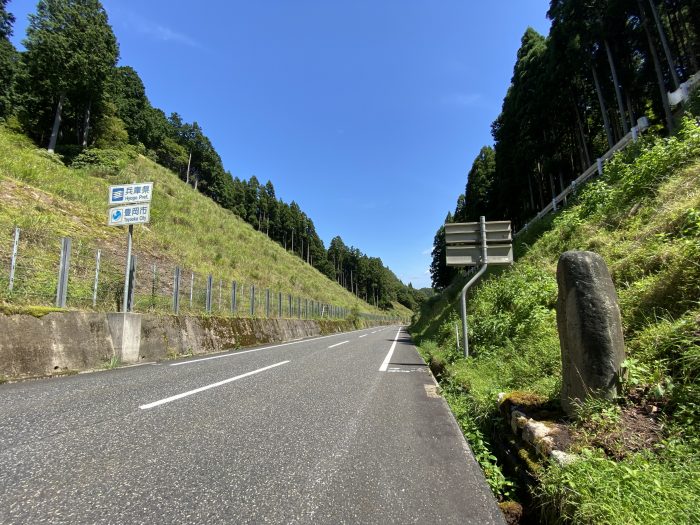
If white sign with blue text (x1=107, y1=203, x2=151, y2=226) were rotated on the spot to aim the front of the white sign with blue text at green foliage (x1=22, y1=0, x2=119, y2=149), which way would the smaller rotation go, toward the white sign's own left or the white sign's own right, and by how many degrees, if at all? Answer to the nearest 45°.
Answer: approximately 180°

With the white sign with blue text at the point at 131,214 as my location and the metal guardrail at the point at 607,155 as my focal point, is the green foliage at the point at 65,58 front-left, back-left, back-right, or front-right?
back-left

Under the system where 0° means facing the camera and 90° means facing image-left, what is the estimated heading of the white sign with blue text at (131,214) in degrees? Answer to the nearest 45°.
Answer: approximately 0°

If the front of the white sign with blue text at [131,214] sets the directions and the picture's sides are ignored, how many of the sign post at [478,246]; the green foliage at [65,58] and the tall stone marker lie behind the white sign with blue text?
1

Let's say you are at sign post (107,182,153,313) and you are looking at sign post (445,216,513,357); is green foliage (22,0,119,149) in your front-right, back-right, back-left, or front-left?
back-left

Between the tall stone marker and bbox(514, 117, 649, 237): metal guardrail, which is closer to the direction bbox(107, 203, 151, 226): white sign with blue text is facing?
the tall stone marker

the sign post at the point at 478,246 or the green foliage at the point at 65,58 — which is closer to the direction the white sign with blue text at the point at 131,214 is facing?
the sign post

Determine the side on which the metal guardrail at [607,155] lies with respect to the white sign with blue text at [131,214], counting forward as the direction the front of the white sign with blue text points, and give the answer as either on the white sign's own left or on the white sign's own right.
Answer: on the white sign's own left

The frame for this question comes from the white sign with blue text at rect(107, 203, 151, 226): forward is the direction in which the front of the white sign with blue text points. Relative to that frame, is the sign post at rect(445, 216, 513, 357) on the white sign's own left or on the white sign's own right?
on the white sign's own left
